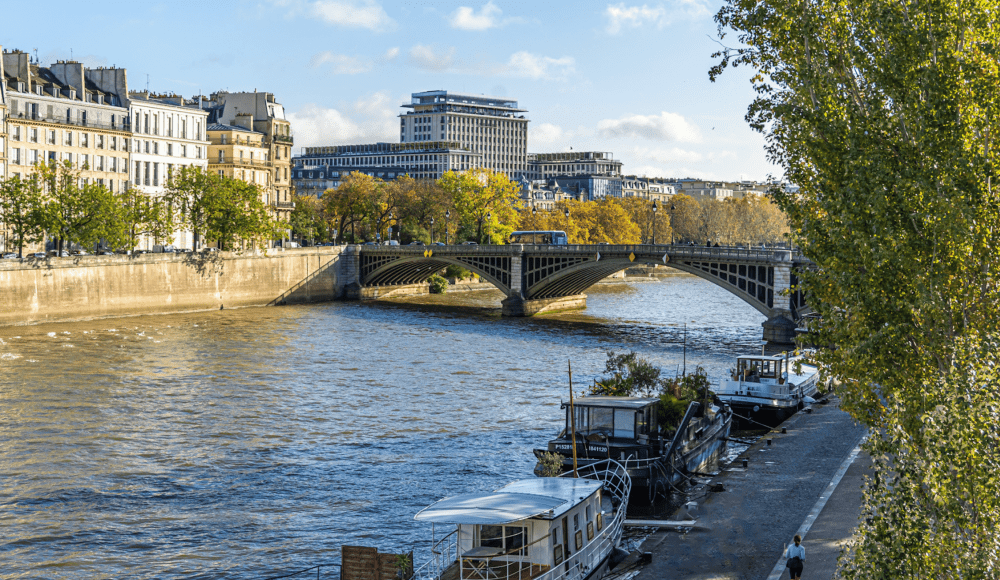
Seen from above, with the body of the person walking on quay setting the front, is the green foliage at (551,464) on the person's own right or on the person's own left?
on the person's own left

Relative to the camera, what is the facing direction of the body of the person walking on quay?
away from the camera

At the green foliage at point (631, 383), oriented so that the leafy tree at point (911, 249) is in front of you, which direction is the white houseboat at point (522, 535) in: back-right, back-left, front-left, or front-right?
front-right

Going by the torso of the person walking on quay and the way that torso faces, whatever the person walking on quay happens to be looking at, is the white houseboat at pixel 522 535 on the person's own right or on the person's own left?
on the person's own left

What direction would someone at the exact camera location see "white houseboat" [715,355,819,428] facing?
facing away from the viewer and to the right of the viewer

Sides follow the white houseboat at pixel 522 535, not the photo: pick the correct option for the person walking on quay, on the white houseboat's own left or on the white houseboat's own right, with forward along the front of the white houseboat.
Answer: on the white houseboat's own right

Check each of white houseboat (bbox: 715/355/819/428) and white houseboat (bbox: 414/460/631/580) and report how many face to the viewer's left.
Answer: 0

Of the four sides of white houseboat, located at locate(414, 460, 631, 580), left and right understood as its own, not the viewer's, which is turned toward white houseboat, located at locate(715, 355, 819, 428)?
front

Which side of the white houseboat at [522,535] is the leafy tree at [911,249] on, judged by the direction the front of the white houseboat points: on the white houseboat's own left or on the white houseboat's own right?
on the white houseboat's own right

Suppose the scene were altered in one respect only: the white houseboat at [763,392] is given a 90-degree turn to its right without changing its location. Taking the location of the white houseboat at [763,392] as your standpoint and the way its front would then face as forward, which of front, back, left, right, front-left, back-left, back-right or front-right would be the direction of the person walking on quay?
front-right

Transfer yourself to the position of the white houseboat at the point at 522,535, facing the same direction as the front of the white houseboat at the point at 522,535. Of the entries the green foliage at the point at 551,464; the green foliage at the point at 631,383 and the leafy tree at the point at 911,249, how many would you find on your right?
1

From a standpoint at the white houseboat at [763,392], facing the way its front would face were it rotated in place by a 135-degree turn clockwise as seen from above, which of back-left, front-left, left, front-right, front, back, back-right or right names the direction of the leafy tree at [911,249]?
front

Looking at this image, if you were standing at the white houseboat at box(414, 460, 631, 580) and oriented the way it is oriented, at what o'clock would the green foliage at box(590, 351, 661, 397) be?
The green foliage is roughly at 11 o'clock from the white houseboat.

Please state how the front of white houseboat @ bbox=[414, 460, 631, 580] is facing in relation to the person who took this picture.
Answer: facing away from the viewer and to the right of the viewer
